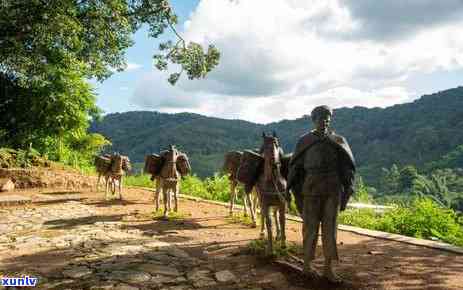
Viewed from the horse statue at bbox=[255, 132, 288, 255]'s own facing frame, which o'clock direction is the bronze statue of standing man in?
The bronze statue of standing man is roughly at 11 o'clock from the horse statue.

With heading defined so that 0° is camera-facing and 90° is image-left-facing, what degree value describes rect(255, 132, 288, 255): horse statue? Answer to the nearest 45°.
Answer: approximately 0°

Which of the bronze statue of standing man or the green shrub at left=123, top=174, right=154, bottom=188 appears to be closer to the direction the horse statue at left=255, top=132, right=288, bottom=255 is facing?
the bronze statue of standing man

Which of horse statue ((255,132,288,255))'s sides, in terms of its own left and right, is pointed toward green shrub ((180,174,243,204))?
back

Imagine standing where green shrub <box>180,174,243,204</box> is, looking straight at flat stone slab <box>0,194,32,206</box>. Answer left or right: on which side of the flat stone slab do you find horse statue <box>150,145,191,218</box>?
left

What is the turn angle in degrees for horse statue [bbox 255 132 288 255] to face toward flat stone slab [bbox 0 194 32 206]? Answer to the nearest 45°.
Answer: approximately 135° to its right

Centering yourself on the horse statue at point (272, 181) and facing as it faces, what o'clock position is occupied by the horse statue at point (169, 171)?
the horse statue at point (169, 171) is roughly at 5 o'clock from the horse statue at point (272, 181).

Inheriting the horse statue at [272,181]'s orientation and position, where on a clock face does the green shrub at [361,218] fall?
The green shrub is roughly at 7 o'clock from the horse statue.

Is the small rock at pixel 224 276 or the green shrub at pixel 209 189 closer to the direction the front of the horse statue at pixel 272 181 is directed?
the small rock

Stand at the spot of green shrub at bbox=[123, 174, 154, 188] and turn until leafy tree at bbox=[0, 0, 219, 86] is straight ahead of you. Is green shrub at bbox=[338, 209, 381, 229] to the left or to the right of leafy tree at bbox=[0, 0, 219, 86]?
left

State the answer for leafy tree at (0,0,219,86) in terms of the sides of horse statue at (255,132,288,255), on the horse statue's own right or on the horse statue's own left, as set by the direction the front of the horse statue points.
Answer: on the horse statue's own right
